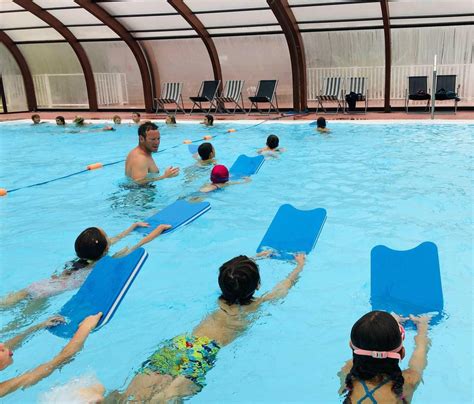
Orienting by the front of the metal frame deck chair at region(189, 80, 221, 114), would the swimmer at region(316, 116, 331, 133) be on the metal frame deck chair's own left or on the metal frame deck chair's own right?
on the metal frame deck chair's own left

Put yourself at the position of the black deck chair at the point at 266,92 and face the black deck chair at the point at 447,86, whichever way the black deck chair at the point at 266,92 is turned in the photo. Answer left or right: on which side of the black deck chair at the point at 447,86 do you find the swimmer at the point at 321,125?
right

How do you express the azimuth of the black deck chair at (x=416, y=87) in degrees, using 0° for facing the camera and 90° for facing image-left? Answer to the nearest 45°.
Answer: approximately 0°

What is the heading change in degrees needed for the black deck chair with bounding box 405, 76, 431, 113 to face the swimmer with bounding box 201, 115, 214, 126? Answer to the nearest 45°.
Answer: approximately 45° to its right

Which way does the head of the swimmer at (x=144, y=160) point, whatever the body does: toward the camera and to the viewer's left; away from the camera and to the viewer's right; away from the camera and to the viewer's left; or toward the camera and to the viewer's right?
toward the camera and to the viewer's right

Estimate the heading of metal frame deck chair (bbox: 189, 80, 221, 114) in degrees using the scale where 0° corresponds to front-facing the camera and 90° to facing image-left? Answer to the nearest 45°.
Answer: approximately 45°

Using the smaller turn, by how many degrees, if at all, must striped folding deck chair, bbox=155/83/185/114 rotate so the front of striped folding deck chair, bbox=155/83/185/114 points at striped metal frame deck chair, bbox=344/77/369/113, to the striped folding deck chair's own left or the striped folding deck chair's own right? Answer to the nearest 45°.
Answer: approximately 90° to the striped folding deck chair's own left

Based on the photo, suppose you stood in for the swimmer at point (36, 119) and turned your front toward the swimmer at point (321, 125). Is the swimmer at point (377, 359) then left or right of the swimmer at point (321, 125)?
right

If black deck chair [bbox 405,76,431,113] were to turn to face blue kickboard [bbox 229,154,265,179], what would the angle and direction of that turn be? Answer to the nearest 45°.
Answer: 0° — it already faces it

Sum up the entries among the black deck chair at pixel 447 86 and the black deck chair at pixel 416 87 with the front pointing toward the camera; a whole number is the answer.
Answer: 2
